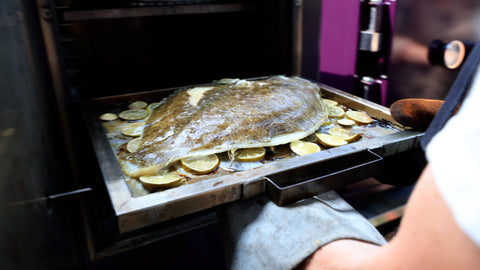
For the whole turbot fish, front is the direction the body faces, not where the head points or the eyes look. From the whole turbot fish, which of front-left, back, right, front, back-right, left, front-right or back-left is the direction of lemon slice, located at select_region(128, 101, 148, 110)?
left

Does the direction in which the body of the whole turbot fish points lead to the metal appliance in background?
yes

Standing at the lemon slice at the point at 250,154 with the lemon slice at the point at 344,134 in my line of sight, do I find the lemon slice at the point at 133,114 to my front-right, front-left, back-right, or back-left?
back-left

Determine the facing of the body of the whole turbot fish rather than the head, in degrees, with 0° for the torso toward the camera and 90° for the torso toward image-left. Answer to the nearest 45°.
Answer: approximately 225°
